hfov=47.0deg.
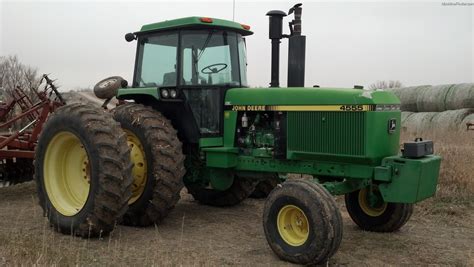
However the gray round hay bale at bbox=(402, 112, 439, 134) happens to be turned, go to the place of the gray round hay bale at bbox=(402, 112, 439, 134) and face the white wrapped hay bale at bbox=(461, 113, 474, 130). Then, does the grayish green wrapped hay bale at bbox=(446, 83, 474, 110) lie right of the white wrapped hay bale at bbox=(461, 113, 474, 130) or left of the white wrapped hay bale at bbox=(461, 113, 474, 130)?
left

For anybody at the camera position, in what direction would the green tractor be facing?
facing the viewer and to the right of the viewer
